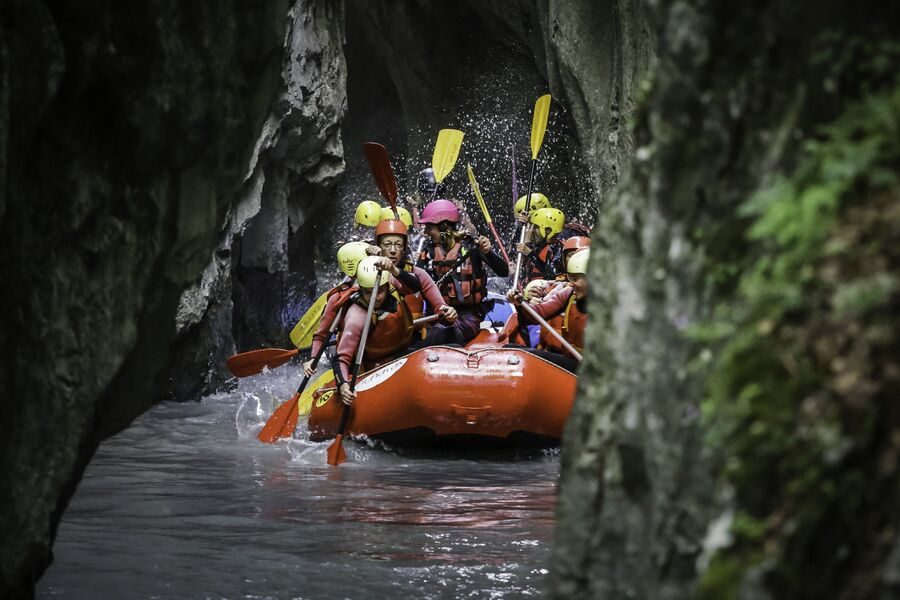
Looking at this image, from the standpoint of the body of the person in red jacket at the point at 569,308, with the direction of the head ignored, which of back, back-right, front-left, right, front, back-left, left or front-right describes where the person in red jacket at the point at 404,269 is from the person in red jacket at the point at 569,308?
front-right

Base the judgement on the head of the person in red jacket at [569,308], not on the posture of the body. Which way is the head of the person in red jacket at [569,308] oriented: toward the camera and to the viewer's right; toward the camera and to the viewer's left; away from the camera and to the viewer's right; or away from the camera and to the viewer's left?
toward the camera and to the viewer's left

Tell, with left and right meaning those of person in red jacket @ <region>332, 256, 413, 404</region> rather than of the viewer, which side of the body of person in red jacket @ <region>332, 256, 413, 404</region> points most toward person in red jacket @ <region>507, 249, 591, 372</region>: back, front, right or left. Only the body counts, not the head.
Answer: left

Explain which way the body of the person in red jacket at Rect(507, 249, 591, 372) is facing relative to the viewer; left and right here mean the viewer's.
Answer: facing the viewer and to the left of the viewer

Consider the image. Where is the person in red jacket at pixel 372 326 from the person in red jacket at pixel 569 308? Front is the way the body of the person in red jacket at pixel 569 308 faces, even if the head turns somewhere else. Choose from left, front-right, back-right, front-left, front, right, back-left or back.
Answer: front-right

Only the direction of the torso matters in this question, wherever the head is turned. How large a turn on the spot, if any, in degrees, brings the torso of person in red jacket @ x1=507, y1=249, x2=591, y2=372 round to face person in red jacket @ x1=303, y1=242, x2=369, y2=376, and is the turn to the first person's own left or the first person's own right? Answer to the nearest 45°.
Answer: approximately 45° to the first person's own right

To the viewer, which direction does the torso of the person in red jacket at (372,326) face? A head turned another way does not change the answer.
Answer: toward the camera
